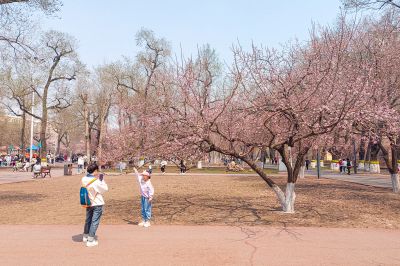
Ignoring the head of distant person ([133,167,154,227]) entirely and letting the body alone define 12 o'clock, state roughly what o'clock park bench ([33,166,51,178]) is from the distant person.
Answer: The park bench is roughly at 4 o'clock from the distant person.

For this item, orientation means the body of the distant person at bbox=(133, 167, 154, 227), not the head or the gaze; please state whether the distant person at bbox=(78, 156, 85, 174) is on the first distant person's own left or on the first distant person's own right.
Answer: on the first distant person's own right

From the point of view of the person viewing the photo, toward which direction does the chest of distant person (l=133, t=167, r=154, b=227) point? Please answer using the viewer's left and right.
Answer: facing the viewer and to the left of the viewer

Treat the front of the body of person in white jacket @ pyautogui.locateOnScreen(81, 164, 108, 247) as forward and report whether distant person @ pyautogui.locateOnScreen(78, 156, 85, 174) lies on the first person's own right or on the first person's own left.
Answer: on the first person's own left

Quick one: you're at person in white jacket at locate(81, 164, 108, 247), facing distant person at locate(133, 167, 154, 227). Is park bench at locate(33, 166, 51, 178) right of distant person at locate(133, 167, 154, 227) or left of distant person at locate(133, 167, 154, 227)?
left

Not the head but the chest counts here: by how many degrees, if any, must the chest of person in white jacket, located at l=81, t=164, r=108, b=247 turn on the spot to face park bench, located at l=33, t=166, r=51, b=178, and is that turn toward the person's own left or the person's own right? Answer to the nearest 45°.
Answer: approximately 45° to the person's own left

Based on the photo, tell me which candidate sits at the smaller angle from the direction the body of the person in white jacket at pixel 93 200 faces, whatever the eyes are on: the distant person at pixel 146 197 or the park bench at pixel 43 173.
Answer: the distant person

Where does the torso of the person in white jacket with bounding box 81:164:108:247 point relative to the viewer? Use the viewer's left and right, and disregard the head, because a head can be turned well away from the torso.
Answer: facing away from the viewer and to the right of the viewer

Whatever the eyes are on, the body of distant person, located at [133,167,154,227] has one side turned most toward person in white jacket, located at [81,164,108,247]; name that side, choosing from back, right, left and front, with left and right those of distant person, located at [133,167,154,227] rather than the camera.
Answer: front

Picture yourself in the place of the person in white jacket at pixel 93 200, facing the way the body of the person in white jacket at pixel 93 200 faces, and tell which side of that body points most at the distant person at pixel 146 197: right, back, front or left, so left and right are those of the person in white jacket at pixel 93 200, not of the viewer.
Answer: front

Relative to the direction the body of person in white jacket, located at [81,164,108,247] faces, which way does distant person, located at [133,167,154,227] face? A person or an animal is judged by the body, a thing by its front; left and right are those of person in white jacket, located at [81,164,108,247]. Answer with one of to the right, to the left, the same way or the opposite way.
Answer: the opposite way
